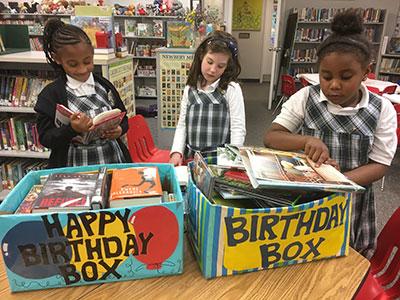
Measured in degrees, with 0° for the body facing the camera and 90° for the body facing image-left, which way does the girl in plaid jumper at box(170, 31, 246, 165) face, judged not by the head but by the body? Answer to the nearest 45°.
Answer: approximately 0°

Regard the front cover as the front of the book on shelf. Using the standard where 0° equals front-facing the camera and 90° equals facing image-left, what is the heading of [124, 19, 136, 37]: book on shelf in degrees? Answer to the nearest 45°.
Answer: approximately 0°

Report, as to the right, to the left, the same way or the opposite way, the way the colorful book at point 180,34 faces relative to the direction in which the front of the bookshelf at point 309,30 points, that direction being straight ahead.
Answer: the same way

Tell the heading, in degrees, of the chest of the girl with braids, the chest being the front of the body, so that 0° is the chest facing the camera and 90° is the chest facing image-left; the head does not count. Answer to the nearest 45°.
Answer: approximately 315°

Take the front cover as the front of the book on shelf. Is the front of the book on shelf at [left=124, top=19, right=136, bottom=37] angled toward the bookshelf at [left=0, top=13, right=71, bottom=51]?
no

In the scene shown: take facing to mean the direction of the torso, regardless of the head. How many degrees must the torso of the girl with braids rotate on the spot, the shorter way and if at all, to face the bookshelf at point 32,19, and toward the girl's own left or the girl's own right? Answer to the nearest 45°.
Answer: approximately 135° to the girl's own left

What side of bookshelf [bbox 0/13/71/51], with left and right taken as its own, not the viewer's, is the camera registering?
front

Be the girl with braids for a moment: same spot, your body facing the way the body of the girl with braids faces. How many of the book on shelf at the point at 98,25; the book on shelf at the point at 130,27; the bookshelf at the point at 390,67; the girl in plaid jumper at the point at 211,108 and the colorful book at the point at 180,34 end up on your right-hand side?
0

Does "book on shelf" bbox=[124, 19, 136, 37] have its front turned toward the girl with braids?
yes

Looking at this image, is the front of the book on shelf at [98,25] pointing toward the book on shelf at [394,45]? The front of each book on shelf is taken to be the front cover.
no

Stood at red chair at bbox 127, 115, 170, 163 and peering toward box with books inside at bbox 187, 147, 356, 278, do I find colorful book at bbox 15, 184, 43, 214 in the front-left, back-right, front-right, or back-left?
front-right

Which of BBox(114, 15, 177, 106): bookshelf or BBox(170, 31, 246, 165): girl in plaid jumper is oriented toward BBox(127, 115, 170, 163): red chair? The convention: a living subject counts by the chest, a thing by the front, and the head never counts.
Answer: the bookshelf

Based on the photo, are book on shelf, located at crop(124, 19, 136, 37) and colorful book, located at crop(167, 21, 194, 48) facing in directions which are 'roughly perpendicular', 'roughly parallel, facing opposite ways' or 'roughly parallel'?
roughly parallel

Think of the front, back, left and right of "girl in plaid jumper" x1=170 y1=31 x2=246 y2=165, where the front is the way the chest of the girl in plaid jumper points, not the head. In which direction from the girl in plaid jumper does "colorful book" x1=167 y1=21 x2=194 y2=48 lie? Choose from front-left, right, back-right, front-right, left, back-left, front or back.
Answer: back

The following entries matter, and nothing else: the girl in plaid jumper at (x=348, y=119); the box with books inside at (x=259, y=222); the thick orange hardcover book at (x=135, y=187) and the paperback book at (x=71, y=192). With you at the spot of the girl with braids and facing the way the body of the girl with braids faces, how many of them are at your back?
0

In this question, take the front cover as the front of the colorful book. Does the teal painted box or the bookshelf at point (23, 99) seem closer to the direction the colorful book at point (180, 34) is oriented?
the teal painted box

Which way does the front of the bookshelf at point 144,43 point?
toward the camera

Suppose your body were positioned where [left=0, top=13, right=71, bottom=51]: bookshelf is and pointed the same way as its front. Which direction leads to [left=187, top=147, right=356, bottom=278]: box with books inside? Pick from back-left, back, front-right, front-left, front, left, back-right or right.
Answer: front

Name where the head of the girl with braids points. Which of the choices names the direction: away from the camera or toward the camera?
toward the camera
